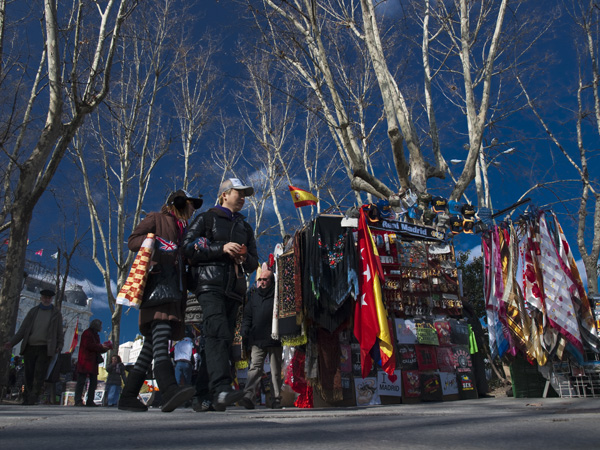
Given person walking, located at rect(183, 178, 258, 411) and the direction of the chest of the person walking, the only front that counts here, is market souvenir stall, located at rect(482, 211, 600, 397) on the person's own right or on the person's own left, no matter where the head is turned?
on the person's own left
